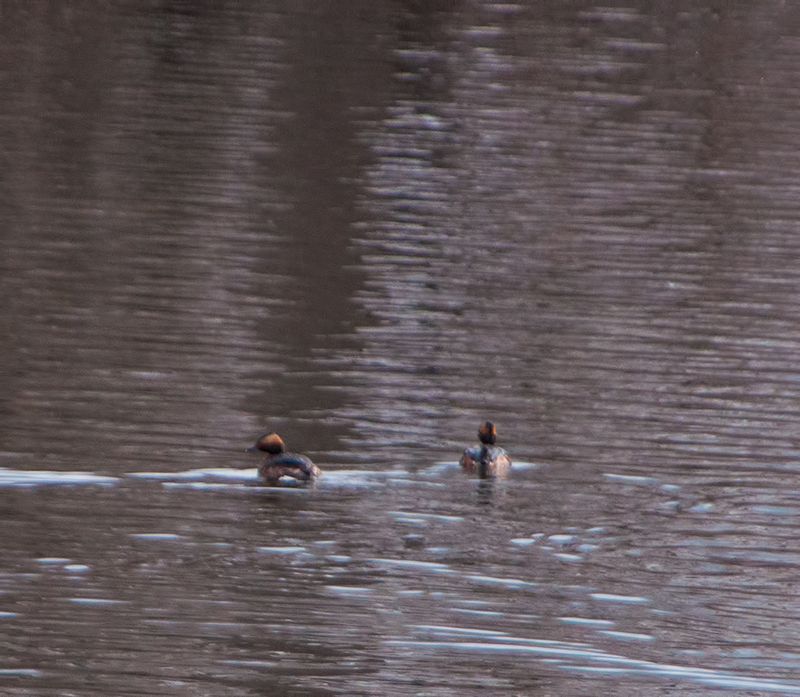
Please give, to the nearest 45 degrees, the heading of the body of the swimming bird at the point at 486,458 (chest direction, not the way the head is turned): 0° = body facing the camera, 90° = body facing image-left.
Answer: approximately 180°

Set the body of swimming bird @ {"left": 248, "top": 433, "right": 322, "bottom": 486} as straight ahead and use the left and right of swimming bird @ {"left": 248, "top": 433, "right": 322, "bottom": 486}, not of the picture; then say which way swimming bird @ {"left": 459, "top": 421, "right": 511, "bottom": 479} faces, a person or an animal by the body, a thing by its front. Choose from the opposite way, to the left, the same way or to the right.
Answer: to the right

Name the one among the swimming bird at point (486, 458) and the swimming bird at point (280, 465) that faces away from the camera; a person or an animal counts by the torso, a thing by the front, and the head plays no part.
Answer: the swimming bird at point (486, 458)

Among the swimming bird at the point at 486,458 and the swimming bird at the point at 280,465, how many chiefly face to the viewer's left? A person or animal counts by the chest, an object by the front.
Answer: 1

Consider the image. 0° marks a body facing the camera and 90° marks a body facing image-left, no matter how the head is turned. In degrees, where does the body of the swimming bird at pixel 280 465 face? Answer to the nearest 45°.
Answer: approximately 90°

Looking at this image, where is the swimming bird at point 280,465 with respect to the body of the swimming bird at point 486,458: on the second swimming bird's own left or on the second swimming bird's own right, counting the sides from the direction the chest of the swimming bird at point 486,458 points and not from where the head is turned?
on the second swimming bird's own left

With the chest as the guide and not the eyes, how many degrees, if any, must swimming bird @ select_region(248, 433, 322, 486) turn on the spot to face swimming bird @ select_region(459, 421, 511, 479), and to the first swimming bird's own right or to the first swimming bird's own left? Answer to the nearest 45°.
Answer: approximately 180°
